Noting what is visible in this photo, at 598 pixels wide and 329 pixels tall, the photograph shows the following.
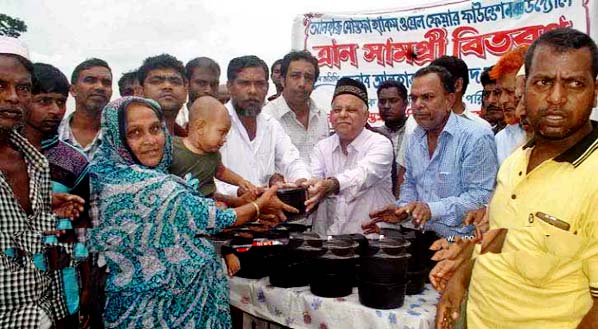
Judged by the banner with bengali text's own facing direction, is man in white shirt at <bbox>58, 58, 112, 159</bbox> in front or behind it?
in front

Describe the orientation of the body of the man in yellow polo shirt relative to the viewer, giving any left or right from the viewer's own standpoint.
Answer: facing the viewer and to the left of the viewer

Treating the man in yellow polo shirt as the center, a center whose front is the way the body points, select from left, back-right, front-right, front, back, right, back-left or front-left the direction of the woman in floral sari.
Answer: front-right

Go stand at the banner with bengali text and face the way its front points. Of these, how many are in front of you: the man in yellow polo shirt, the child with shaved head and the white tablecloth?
3

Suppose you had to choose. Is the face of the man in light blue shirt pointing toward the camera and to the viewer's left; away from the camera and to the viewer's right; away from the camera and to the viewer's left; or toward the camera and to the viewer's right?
toward the camera and to the viewer's left

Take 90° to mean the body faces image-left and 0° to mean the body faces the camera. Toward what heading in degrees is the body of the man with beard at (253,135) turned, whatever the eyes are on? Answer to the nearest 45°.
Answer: approximately 0°

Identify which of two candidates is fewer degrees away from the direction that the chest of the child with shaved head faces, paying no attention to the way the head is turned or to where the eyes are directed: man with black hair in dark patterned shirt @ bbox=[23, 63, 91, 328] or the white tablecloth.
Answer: the white tablecloth

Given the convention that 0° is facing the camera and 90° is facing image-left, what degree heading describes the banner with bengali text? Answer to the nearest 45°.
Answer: approximately 0°

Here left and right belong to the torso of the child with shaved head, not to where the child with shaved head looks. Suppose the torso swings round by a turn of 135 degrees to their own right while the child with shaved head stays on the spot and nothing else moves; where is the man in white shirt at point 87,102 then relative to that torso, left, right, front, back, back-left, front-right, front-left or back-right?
right

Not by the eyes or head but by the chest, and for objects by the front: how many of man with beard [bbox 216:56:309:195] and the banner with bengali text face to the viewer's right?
0

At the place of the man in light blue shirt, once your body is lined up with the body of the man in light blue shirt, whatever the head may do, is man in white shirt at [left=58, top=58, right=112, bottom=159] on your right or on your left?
on your right

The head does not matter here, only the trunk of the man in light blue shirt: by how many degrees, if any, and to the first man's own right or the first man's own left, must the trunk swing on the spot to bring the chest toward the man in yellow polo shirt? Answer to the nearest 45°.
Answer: approximately 45° to the first man's own left
